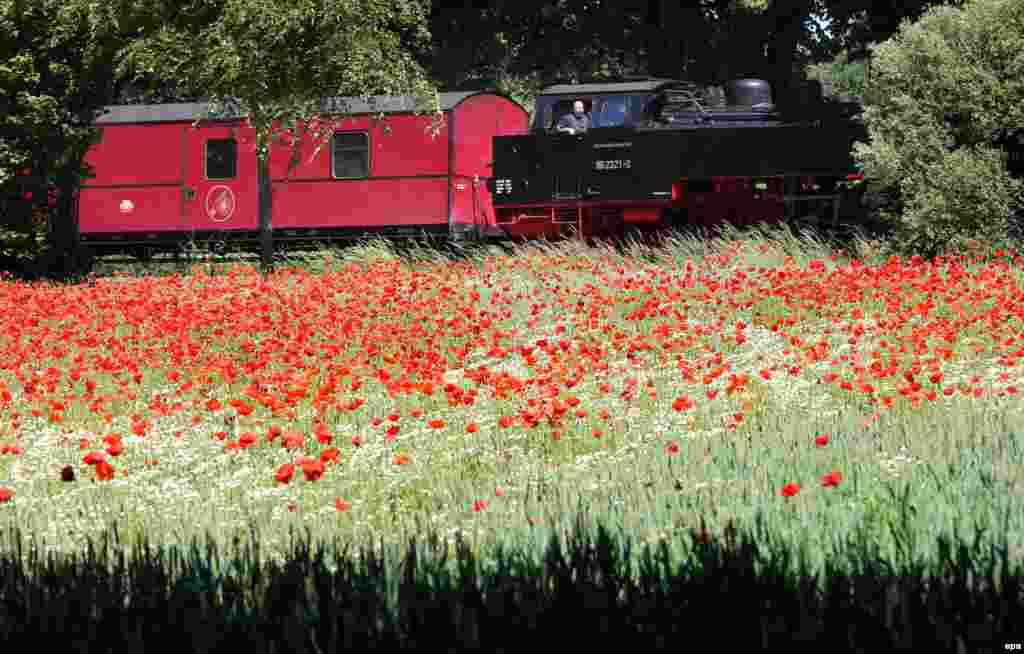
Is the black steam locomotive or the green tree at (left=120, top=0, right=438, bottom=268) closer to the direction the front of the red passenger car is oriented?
the black steam locomotive

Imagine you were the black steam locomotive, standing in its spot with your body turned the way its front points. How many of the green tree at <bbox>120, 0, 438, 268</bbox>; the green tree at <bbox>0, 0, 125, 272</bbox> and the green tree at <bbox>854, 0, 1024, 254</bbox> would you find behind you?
2

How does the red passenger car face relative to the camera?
to the viewer's right

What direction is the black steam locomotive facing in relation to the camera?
to the viewer's right

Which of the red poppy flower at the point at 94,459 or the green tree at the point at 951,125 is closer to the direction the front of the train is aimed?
the green tree

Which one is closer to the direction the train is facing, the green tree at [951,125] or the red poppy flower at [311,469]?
the green tree

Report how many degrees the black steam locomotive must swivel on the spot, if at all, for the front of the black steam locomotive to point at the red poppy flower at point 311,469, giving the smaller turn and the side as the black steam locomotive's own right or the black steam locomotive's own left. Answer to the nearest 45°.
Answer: approximately 90° to the black steam locomotive's own right

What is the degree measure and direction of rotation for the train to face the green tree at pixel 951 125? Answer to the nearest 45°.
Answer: approximately 45° to its right

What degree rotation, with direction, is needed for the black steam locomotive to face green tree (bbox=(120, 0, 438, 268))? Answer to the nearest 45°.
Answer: approximately 180°

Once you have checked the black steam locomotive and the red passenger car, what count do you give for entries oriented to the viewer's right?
2

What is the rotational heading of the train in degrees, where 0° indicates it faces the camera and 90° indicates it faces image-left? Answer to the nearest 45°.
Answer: approximately 270°

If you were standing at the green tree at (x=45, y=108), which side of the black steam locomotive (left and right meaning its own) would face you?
back
